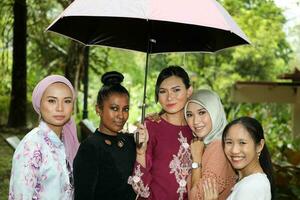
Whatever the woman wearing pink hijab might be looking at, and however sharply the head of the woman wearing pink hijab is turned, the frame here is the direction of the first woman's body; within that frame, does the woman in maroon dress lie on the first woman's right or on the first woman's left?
on the first woman's left

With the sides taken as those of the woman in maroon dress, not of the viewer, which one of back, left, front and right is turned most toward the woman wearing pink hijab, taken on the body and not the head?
right

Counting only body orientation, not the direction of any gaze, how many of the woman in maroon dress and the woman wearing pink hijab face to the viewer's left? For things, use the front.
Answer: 0

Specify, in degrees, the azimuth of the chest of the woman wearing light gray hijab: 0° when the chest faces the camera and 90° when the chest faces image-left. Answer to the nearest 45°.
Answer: approximately 45°

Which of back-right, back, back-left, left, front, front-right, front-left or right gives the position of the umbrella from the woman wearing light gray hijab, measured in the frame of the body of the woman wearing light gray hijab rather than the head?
right

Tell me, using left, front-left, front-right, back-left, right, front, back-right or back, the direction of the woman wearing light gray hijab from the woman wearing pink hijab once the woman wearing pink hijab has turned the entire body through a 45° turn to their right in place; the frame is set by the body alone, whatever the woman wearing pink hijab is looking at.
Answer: left

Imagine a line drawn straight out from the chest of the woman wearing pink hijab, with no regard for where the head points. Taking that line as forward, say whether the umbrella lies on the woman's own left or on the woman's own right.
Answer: on the woman's own left

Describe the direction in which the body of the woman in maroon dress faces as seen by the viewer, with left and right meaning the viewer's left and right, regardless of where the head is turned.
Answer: facing the viewer
